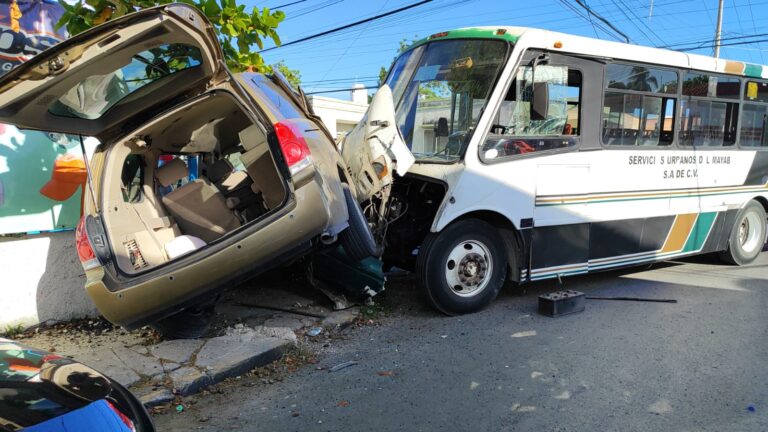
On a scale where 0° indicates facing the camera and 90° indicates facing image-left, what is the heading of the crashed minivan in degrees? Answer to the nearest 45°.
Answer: approximately 225°

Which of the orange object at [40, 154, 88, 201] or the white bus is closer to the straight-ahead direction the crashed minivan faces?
the white bus

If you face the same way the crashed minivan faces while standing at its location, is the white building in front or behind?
in front

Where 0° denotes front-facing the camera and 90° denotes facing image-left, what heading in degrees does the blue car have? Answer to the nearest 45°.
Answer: approximately 90°

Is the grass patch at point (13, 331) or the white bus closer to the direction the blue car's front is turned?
the grass patch

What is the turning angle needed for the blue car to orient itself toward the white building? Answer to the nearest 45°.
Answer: approximately 135° to its right

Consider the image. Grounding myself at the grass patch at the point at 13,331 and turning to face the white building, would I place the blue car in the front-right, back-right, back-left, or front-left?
back-right

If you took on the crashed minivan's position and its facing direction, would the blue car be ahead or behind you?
behind
